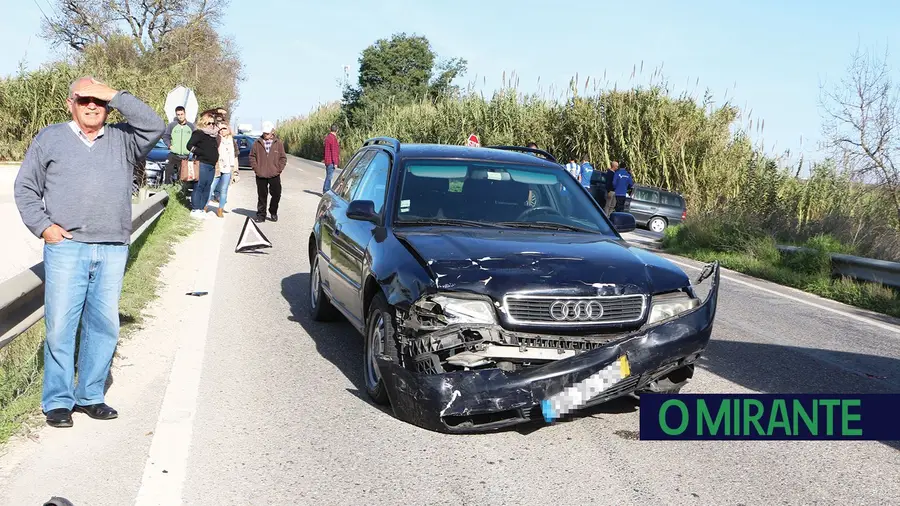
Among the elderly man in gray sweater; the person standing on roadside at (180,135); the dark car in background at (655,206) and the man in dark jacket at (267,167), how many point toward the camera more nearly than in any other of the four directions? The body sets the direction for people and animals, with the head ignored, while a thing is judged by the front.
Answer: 3

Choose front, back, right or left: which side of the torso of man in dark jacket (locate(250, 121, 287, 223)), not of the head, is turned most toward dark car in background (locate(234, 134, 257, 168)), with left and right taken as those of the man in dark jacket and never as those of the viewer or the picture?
back

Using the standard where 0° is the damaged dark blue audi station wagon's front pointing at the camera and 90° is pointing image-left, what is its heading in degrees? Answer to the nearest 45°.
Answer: approximately 315°

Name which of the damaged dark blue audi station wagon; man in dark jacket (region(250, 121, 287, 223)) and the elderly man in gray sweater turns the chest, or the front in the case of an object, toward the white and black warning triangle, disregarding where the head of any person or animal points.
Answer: the man in dark jacket

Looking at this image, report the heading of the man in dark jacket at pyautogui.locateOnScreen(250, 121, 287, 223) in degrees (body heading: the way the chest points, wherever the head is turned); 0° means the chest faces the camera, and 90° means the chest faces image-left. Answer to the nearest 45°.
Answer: approximately 0°

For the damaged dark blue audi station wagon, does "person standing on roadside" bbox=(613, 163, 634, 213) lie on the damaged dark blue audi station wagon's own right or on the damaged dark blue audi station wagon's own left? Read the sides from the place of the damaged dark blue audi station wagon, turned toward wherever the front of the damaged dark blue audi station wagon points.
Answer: on the damaged dark blue audi station wagon's own left

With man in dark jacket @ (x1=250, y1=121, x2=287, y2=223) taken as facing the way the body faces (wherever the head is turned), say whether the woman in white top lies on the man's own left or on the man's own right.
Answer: on the man's own right

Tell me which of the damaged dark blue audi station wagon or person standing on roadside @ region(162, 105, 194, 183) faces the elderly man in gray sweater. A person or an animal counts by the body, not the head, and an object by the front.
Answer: the person standing on roadside
